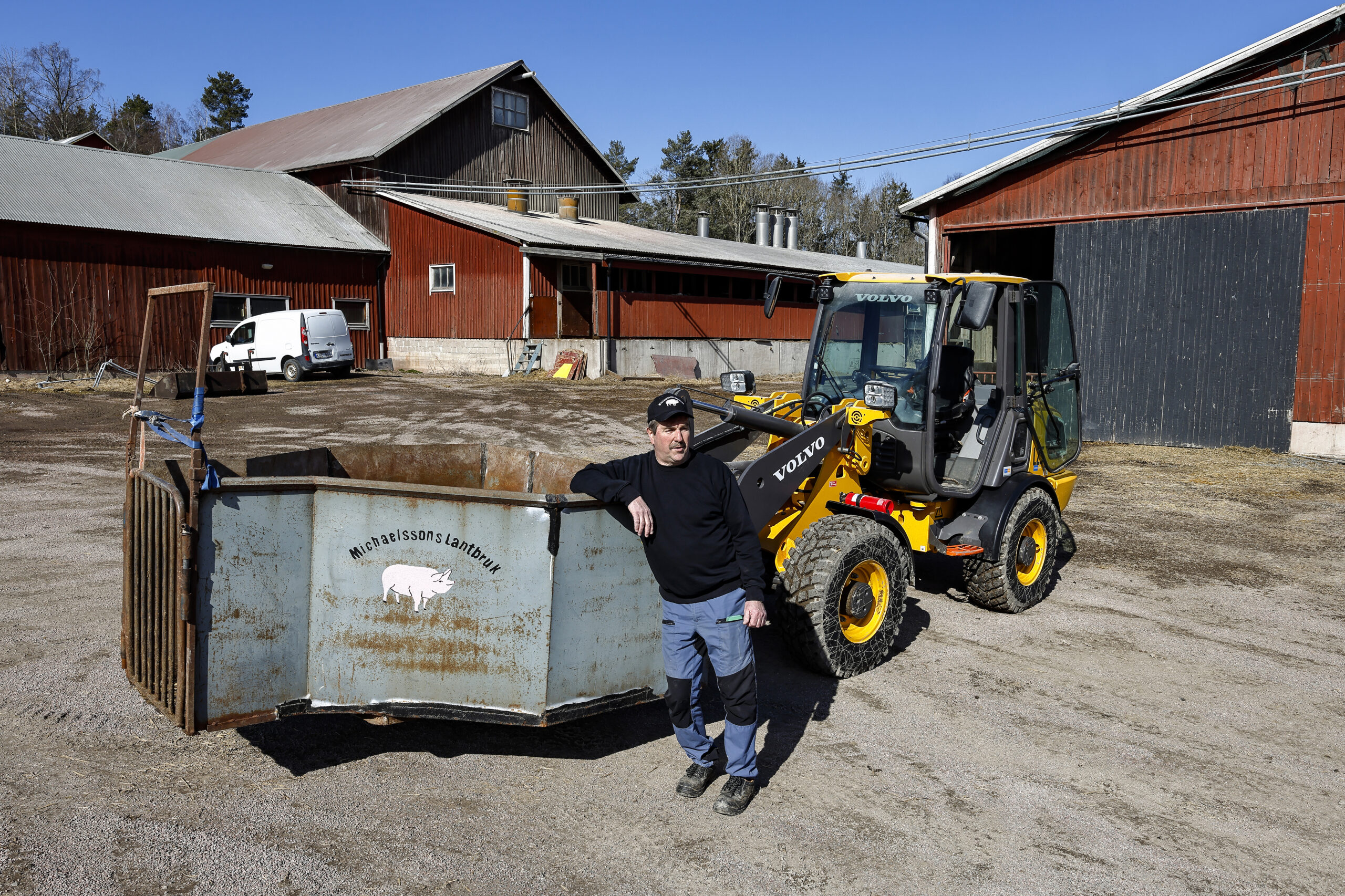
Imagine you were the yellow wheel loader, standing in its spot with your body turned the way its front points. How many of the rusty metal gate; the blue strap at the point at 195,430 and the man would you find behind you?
0

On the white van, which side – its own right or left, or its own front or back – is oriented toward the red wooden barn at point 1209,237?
back

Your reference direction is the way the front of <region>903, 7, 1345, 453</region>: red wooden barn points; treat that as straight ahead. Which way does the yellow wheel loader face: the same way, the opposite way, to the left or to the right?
the same way

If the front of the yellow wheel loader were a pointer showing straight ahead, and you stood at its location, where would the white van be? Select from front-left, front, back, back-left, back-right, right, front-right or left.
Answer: right

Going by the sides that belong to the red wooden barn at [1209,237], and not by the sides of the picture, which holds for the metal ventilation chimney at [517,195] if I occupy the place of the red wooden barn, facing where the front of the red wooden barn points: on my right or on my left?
on my right

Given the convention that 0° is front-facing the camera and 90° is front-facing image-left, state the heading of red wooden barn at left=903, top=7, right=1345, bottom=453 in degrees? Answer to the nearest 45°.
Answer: approximately 45°

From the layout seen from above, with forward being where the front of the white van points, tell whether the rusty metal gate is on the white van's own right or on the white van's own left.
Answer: on the white van's own left

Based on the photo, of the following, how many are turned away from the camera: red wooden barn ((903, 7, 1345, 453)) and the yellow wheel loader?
0

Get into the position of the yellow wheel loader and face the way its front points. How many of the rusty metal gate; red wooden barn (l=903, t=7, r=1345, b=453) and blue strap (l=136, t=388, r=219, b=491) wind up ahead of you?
2

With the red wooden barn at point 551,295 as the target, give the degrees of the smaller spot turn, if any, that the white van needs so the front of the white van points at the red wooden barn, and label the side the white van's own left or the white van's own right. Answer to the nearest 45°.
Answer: approximately 135° to the white van's own right

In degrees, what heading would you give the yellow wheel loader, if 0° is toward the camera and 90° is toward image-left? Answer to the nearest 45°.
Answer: approximately 45°

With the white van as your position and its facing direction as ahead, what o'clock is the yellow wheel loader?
The yellow wheel loader is roughly at 7 o'clock from the white van.

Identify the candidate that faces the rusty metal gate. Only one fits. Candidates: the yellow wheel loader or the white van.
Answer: the yellow wheel loader

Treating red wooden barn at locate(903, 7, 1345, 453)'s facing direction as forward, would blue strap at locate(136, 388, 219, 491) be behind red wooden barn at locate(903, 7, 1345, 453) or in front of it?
in front

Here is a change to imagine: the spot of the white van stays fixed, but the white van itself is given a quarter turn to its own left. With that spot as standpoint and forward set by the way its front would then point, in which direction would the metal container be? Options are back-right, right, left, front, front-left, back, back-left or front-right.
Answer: front-left

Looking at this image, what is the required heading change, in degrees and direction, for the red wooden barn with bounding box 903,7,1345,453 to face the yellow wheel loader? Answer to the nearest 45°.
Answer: approximately 45° to its left

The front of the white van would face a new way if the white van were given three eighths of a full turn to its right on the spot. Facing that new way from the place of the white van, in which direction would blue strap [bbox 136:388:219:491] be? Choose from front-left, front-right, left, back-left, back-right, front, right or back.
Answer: right

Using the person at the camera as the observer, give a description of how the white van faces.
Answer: facing away from the viewer and to the left of the viewer
